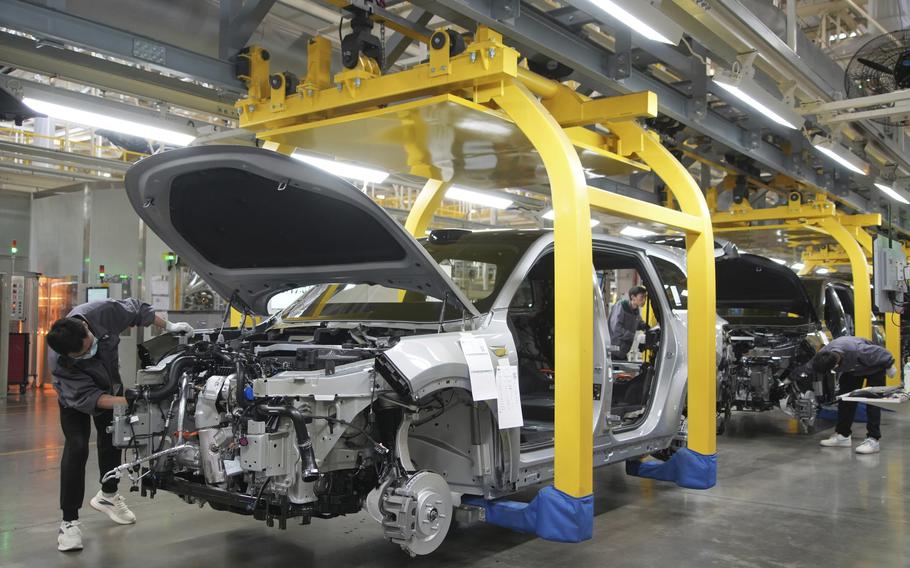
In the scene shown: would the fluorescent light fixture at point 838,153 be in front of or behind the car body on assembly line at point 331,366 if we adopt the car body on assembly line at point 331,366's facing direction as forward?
behind

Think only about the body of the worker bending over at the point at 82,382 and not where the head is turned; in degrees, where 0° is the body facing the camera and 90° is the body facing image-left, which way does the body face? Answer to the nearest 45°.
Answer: approximately 315°

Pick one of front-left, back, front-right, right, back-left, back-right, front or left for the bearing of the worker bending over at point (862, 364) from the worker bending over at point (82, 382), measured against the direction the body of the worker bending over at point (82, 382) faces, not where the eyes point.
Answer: front-left

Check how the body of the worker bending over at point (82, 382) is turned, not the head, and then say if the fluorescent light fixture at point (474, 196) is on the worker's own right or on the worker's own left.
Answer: on the worker's own left

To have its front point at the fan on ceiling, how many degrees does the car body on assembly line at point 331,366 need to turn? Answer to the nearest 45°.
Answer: approximately 180°

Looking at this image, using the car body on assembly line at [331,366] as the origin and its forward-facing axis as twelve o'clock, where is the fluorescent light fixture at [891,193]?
The fluorescent light fixture is roughly at 6 o'clock from the car body on assembly line.

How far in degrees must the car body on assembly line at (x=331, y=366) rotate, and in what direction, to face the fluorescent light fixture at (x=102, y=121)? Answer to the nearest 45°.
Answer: approximately 90° to its right

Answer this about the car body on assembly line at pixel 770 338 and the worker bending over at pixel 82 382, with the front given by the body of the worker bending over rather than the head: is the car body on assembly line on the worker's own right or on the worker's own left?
on the worker's own left

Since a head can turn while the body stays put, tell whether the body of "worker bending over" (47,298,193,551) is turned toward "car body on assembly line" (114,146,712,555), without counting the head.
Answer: yes

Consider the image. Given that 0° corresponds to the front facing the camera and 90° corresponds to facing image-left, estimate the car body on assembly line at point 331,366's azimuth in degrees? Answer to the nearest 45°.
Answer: approximately 45°

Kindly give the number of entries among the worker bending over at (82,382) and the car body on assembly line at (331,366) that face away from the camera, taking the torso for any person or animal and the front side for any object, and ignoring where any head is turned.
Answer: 0

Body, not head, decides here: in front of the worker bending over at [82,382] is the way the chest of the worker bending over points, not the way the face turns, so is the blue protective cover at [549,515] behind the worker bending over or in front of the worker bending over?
in front
